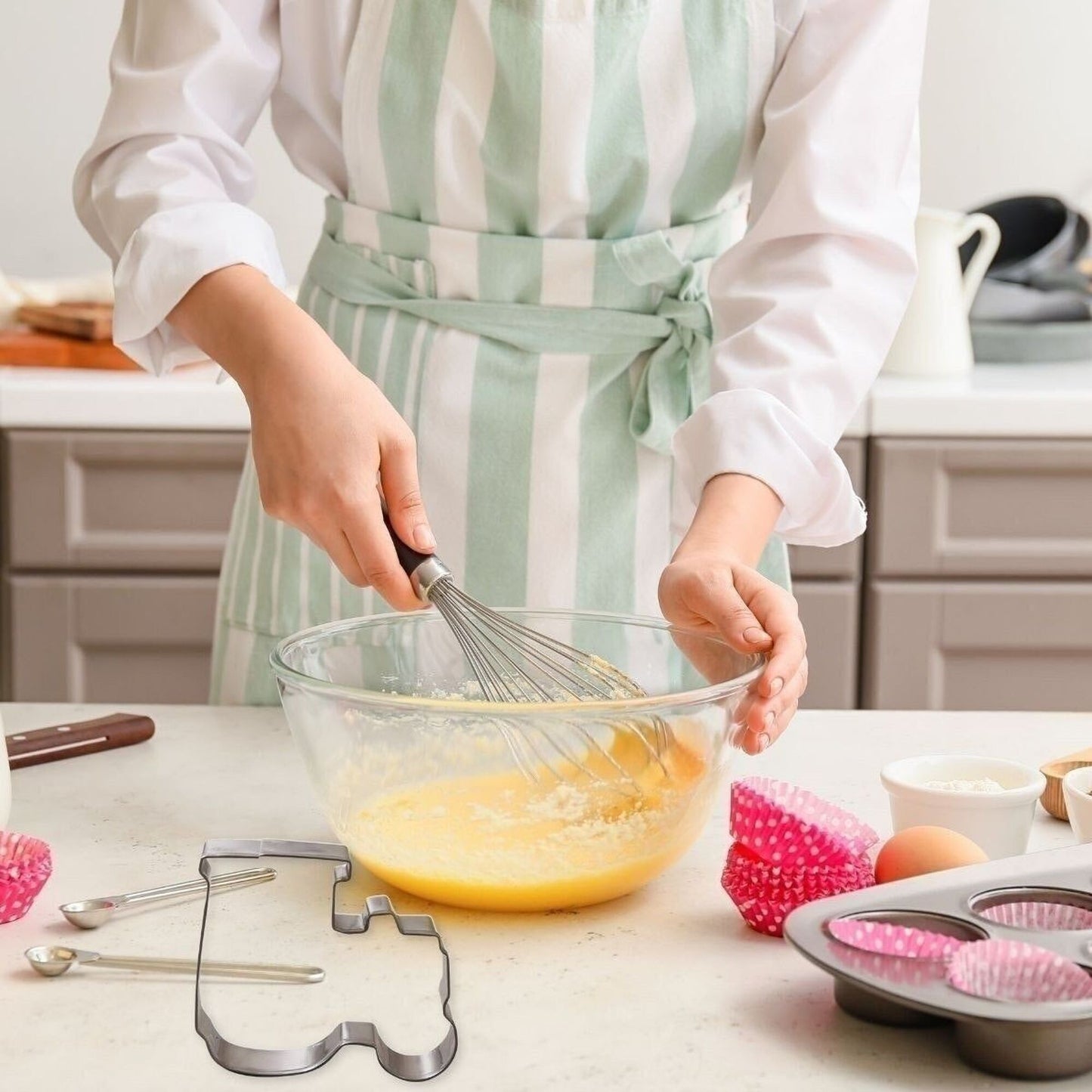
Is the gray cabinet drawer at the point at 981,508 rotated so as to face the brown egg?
yes

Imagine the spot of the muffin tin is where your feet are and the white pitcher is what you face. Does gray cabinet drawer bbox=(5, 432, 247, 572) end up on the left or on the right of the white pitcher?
left

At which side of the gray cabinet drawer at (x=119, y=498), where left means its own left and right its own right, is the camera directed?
front

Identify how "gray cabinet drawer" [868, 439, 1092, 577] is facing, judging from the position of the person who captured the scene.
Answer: facing the viewer

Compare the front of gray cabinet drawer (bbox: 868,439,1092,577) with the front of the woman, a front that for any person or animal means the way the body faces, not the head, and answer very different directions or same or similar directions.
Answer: same or similar directions

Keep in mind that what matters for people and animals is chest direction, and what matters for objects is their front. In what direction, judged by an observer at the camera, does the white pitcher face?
facing to the left of the viewer

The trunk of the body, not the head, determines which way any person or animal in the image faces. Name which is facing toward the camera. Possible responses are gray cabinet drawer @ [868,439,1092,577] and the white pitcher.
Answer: the gray cabinet drawer

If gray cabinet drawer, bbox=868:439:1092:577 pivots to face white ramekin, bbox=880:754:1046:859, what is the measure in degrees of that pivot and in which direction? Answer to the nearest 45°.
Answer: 0° — it already faces it

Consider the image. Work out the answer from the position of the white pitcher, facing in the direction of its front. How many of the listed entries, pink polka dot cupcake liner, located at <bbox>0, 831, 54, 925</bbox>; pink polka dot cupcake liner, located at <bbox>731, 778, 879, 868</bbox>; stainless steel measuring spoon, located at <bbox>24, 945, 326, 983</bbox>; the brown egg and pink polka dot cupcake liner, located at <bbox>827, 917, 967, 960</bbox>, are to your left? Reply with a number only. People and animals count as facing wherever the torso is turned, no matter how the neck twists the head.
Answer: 5

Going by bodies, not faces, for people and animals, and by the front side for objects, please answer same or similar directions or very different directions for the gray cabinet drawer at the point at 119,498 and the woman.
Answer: same or similar directions

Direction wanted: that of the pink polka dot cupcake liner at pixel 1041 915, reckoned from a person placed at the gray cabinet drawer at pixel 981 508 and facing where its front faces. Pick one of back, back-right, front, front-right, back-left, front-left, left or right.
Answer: front

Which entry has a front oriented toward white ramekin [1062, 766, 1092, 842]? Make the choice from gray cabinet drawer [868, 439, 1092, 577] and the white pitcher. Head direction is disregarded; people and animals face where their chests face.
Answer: the gray cabinet drawer

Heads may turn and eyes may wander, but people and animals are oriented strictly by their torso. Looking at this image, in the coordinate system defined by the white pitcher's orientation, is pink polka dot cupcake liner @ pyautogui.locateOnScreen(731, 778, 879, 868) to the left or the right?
on its left

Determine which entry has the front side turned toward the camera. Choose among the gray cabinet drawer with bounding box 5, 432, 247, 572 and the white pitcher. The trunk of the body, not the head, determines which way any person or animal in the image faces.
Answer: the gray cabinet drawer

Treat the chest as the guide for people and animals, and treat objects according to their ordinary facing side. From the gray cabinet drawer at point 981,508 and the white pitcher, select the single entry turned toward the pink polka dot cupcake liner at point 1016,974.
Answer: the gray cabinet drawer

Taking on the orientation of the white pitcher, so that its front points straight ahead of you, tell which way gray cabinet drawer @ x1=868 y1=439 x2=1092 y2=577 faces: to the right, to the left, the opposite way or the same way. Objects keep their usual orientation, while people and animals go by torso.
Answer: to the left

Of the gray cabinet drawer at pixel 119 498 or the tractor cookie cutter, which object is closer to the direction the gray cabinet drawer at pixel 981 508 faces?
the tractor cookie cutter
